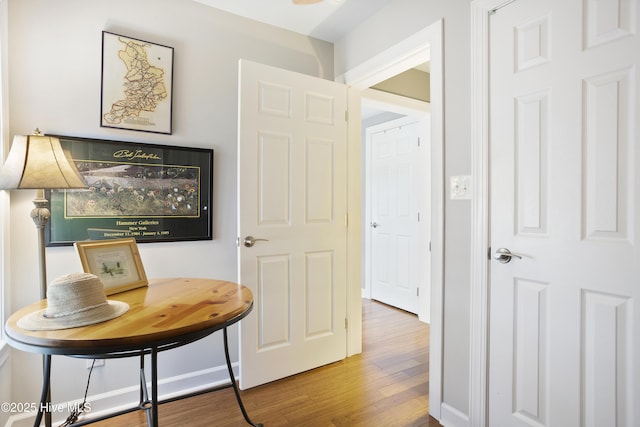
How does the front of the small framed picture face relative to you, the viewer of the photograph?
facing the viewer and to the right of the viewer

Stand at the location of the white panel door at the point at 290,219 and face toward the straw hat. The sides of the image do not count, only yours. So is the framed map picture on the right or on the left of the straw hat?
right
